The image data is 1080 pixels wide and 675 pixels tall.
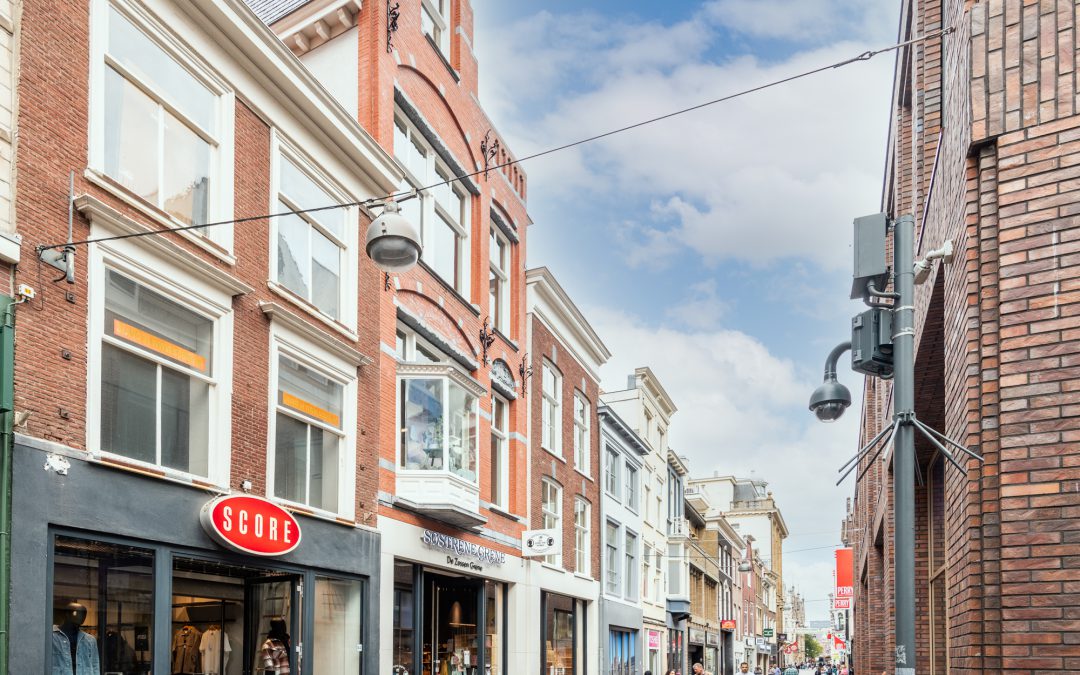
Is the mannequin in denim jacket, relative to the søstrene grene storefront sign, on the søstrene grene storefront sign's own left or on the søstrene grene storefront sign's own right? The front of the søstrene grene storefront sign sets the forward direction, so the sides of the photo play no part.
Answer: on the søstrene grene storefront sign's own right

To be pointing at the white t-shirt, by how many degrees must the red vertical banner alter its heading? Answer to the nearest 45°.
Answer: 0° — it already faces it

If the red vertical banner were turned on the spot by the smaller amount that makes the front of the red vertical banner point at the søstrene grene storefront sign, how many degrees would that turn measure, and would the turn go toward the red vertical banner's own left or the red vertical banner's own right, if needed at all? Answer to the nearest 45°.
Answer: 0° — it already faces it

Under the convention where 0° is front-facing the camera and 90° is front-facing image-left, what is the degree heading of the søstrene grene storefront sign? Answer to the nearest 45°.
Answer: approximately 315°

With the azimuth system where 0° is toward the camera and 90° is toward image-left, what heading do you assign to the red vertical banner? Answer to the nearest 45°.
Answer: approximately 0°

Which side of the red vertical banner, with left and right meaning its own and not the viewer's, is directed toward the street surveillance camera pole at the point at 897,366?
front

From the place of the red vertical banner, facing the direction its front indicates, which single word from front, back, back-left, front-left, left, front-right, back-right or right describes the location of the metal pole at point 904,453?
front

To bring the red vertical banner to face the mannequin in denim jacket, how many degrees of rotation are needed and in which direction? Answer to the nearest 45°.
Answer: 0° — it already faces it

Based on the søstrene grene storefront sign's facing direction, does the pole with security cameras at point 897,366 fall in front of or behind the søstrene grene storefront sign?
in front
